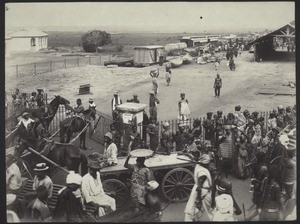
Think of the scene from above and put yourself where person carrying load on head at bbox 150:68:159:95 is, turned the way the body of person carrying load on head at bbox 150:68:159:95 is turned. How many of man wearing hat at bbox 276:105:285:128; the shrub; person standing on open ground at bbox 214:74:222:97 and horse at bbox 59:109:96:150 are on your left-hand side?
2

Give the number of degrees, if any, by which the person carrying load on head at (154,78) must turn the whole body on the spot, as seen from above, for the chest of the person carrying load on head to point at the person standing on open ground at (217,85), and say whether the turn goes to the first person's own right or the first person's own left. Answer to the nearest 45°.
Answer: approximately 90° to the first person's own left

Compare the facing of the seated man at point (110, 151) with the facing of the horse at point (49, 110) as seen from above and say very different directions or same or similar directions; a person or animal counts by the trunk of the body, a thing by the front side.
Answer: very different directions

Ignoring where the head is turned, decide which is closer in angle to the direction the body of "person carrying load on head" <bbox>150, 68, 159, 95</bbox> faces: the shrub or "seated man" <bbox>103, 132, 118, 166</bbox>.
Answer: the seated man

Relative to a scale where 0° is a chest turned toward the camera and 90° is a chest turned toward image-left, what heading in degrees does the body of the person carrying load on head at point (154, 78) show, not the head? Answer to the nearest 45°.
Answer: approximately 0°

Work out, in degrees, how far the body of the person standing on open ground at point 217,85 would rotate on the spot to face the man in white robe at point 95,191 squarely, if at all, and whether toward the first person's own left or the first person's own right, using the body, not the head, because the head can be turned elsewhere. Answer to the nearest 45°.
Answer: approximately 45° to the first person's own right
